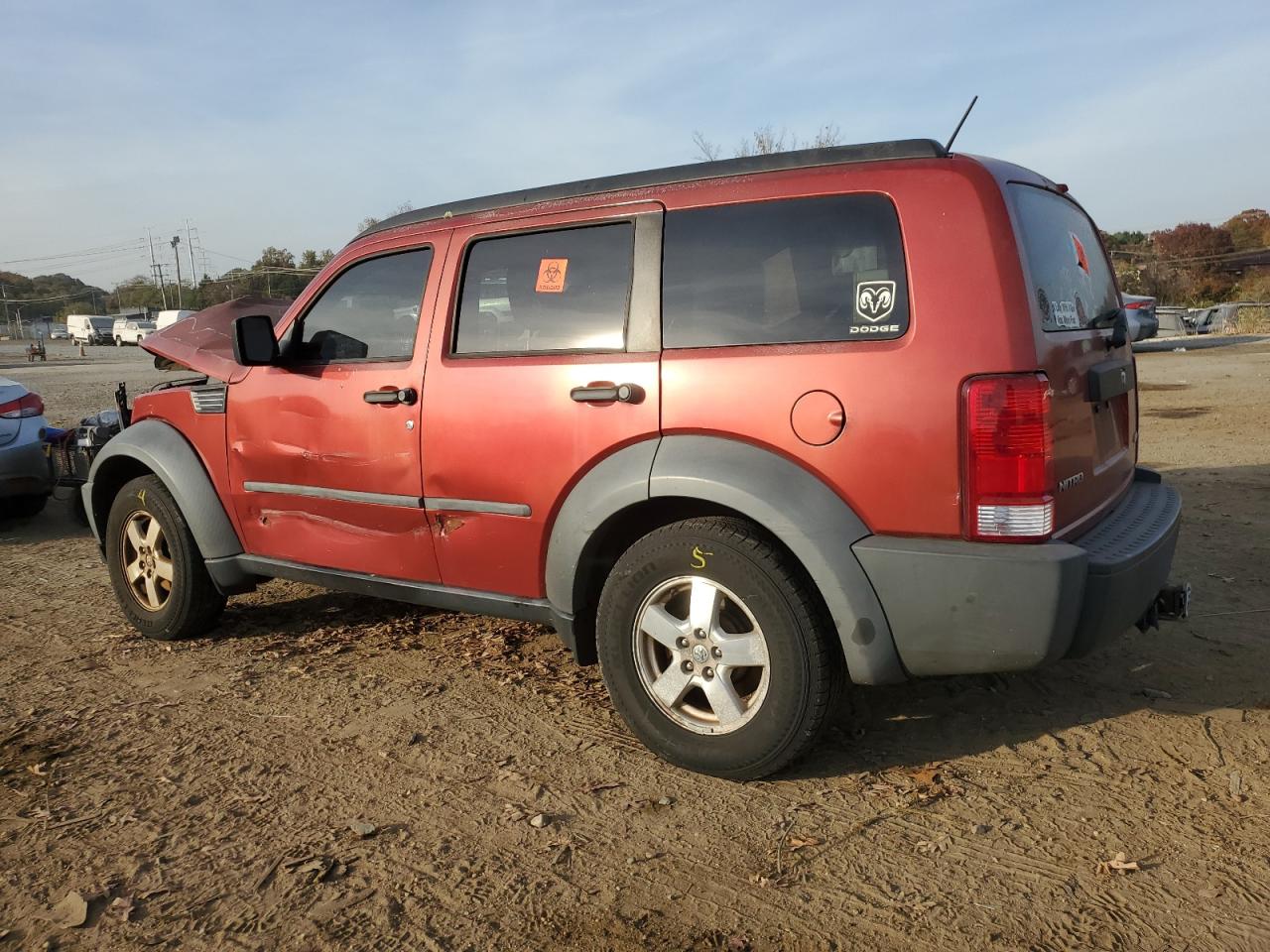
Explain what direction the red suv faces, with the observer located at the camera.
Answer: facing away from the viewer and to the left of the viewer

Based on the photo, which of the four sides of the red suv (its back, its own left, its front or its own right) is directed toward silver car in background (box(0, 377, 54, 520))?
front
